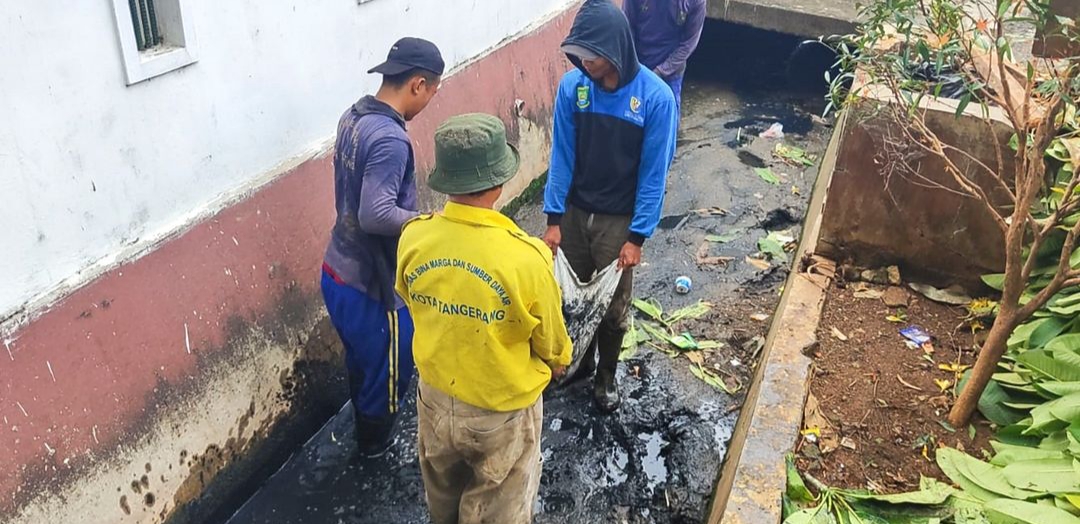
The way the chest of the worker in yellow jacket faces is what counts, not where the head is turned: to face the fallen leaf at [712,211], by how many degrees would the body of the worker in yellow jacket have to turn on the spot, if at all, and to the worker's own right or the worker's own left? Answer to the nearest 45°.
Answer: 0° — they already face it

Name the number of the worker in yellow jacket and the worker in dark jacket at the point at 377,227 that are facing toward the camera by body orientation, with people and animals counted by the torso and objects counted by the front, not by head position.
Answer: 0

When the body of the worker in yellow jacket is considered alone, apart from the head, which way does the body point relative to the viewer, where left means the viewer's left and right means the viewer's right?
facing away from the viewer and to the right of the viewer

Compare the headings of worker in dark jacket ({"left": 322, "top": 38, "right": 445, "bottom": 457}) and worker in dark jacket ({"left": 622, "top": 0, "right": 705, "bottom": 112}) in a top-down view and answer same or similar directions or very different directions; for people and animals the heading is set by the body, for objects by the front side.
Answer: very different directions

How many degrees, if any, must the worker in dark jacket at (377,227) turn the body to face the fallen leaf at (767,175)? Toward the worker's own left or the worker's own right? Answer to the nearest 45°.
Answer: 0° — they already face it

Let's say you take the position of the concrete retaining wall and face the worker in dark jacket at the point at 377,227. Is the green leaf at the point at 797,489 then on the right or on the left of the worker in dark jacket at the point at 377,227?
left

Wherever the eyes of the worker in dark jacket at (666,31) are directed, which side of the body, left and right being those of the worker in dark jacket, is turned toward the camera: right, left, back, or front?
front

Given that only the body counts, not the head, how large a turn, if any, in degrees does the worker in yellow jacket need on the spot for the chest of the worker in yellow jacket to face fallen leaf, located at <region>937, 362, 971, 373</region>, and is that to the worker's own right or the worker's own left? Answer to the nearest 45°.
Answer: approximately 45° to the worker's own right

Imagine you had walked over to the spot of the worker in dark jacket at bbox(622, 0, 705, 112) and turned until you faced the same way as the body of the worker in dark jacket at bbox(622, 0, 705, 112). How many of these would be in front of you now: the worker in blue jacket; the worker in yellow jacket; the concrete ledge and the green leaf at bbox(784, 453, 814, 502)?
3

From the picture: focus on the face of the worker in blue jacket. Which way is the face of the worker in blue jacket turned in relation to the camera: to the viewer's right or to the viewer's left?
to the viewer's left

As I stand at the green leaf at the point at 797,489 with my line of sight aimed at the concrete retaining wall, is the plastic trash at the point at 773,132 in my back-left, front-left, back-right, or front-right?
front-left

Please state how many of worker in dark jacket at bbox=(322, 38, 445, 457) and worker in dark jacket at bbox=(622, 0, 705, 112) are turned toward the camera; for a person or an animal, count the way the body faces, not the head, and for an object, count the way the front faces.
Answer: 1

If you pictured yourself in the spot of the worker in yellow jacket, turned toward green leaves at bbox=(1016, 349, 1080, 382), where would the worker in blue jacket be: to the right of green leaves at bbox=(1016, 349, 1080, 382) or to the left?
left

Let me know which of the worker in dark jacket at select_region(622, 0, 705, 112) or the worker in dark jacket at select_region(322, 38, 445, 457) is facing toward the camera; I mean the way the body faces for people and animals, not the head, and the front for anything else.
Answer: the worker in dark jacket at select_region(622, 0, 705, 112)

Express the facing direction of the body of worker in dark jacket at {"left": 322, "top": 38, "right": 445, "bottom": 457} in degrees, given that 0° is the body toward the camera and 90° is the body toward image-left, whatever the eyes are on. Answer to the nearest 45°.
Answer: approximately 225°

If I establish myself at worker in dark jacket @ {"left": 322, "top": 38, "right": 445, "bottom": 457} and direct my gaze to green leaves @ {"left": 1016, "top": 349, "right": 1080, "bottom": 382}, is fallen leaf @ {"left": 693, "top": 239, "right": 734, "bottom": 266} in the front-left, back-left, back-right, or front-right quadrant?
front-left

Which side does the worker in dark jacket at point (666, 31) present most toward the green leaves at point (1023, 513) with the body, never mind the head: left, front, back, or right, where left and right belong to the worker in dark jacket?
front
